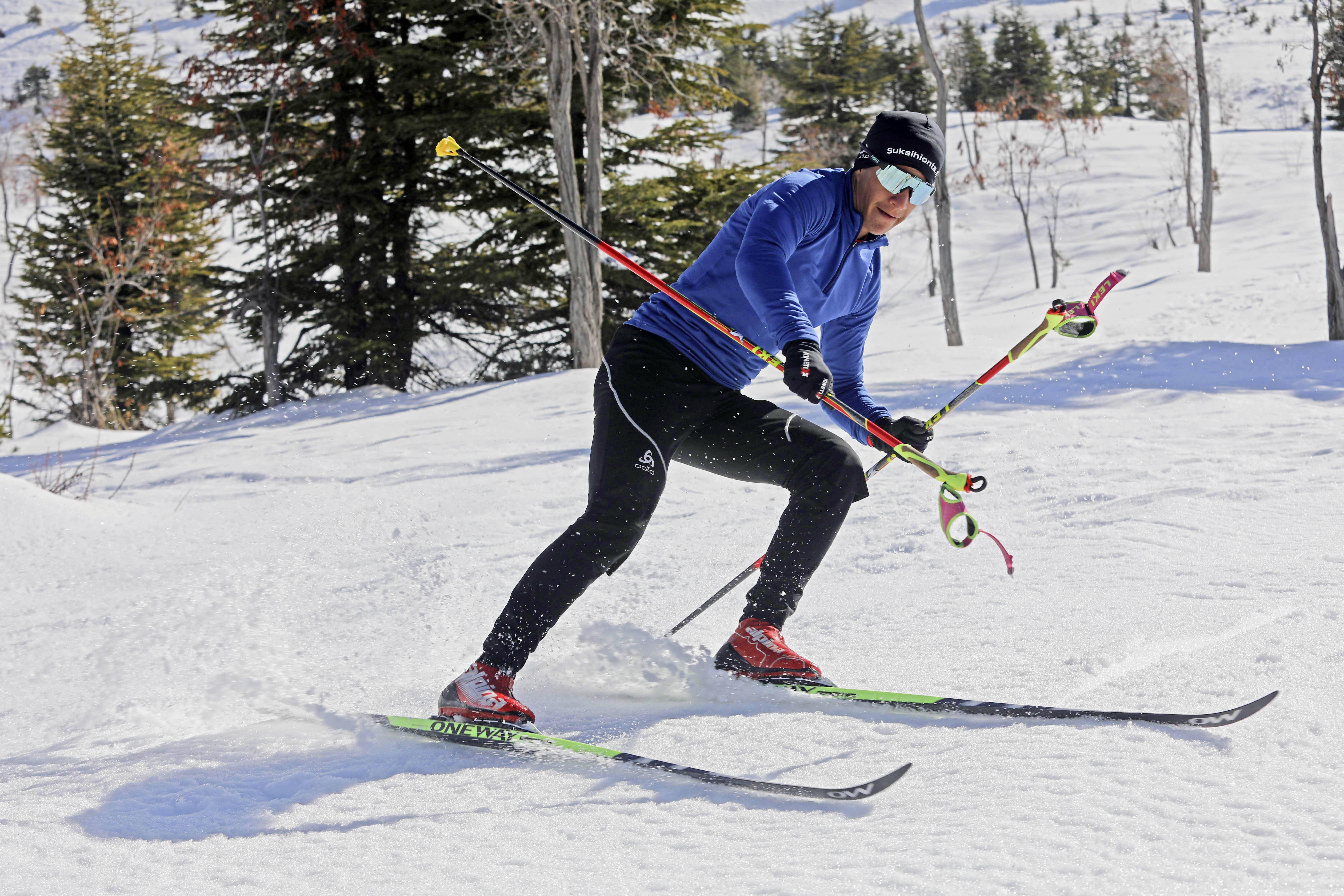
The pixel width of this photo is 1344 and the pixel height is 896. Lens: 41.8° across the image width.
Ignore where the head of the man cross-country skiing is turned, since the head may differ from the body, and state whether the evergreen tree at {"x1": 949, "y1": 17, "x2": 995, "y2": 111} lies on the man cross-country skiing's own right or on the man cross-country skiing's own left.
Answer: on the man cross-country skiing's own left

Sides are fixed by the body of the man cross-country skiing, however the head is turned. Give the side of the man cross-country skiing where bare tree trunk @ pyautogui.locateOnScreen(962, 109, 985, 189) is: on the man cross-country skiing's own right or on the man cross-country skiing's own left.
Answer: on the man cross-country skiing's own left

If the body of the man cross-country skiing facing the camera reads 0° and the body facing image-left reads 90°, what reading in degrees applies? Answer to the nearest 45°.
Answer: approximately 315°

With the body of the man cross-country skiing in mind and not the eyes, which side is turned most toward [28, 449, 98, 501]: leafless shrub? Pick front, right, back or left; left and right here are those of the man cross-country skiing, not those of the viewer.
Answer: back

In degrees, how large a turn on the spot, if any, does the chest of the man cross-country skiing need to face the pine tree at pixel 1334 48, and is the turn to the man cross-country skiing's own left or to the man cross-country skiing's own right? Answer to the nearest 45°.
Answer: approximately 90° to the man cross-country skiing's own left

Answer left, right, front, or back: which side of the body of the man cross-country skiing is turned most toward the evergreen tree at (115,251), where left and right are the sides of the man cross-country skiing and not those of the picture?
back

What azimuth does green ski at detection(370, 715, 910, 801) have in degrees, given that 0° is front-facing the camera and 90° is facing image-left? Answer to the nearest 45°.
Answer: approximately 315°
